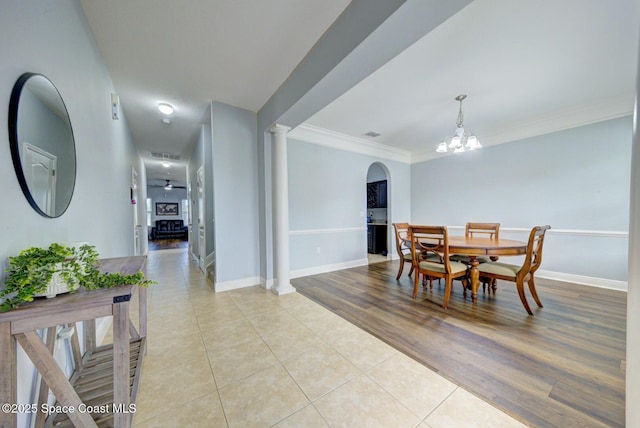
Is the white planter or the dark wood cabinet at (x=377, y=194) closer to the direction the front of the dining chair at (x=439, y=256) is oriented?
the dark wood cabinet

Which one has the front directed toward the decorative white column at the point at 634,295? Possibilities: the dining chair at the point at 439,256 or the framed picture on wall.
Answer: the framed picture on wall

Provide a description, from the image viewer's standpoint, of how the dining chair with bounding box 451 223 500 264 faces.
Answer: facing the viewer and to the left of the viewer

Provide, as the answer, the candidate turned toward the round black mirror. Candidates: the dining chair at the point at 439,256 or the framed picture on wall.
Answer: the framed picture on wall

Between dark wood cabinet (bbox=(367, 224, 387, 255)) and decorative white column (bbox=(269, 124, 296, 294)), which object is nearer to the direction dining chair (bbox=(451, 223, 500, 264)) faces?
the decorative white column

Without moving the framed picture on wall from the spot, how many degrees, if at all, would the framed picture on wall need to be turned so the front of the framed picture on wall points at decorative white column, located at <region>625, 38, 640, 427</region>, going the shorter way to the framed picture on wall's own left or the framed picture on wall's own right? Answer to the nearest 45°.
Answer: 0° — it already faces it

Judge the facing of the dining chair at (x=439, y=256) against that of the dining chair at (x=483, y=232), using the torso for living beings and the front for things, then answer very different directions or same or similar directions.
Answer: very different directions

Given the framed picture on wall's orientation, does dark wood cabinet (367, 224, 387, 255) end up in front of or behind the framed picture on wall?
in front

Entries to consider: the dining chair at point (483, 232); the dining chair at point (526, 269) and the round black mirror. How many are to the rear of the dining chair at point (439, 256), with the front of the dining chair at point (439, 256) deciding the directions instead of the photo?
1

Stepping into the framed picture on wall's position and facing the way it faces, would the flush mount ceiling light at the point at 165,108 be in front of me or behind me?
in front

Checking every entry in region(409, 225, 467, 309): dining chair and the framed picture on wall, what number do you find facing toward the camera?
1

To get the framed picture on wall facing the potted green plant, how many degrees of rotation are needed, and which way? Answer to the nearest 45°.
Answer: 0° — it already faces it

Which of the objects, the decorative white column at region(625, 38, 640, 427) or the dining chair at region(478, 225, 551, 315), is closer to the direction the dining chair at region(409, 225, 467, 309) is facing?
the dining chair

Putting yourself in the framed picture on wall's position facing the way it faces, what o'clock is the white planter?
The white planter is roughly at 12 o'clock from the framed picture on wall.

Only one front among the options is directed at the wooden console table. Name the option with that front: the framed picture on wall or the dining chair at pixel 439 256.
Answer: the framed picture on wall

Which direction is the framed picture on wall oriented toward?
toward the camera

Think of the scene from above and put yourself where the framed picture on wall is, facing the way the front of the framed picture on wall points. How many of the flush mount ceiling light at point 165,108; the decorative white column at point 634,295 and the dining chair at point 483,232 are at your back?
0
